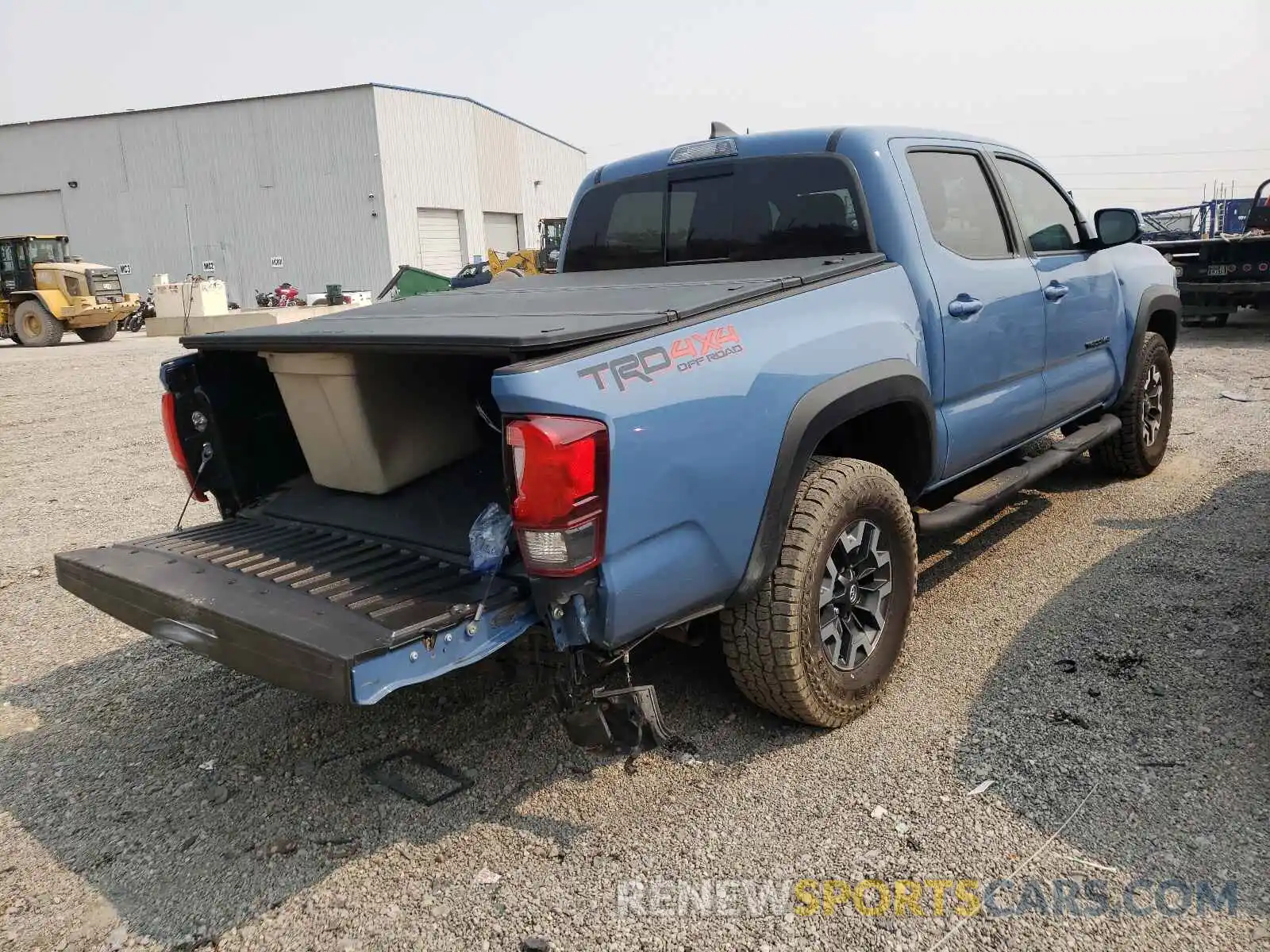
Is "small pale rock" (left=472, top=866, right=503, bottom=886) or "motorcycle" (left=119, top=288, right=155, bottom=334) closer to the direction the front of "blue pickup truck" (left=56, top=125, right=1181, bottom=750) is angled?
the motorcycle

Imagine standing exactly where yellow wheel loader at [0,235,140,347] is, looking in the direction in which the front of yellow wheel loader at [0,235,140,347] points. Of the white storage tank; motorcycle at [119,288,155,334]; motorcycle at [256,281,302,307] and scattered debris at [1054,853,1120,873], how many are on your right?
3

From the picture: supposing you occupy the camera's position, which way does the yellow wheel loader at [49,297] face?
facing away from the viewer and to the left of the viewer

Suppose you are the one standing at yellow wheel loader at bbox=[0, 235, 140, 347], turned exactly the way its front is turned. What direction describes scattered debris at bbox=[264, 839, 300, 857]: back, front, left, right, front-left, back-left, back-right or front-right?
back-left

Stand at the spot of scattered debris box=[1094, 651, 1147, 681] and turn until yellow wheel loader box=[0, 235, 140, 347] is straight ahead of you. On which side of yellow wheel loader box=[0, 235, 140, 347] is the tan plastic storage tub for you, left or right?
left

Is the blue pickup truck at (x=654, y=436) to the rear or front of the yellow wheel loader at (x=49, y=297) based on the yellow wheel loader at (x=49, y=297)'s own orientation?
to the rear

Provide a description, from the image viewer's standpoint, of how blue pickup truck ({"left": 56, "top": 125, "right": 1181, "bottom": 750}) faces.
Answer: facing away from the viewer and to the right of the viewer

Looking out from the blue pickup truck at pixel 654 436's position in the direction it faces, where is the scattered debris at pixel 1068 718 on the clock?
The scattered debris is roughly at 2 o'clock from the blue pickup truck.

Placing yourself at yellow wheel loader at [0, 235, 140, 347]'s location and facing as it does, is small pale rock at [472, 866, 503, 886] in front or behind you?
behind

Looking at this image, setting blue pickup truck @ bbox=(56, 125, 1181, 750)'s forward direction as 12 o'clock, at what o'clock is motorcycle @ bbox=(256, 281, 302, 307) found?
The motorcycle is roughly at 10 o'clock from the blue pickup truck.

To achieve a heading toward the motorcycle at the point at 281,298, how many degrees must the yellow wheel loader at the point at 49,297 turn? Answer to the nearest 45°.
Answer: approximately 90° to its right

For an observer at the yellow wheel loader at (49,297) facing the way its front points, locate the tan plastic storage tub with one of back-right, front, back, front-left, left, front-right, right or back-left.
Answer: back-left

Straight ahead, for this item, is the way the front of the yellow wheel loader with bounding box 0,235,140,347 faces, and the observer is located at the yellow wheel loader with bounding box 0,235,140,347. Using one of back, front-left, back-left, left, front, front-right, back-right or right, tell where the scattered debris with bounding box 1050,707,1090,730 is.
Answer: back-left

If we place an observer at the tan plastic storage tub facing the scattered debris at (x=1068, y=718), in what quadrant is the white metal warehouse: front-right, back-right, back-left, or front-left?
back-left

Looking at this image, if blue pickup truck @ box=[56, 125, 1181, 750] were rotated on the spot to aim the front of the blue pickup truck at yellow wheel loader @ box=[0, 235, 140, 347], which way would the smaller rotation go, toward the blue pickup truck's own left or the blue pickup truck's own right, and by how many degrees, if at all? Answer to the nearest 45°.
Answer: approximately 90° to the blue pickup truck's own left
